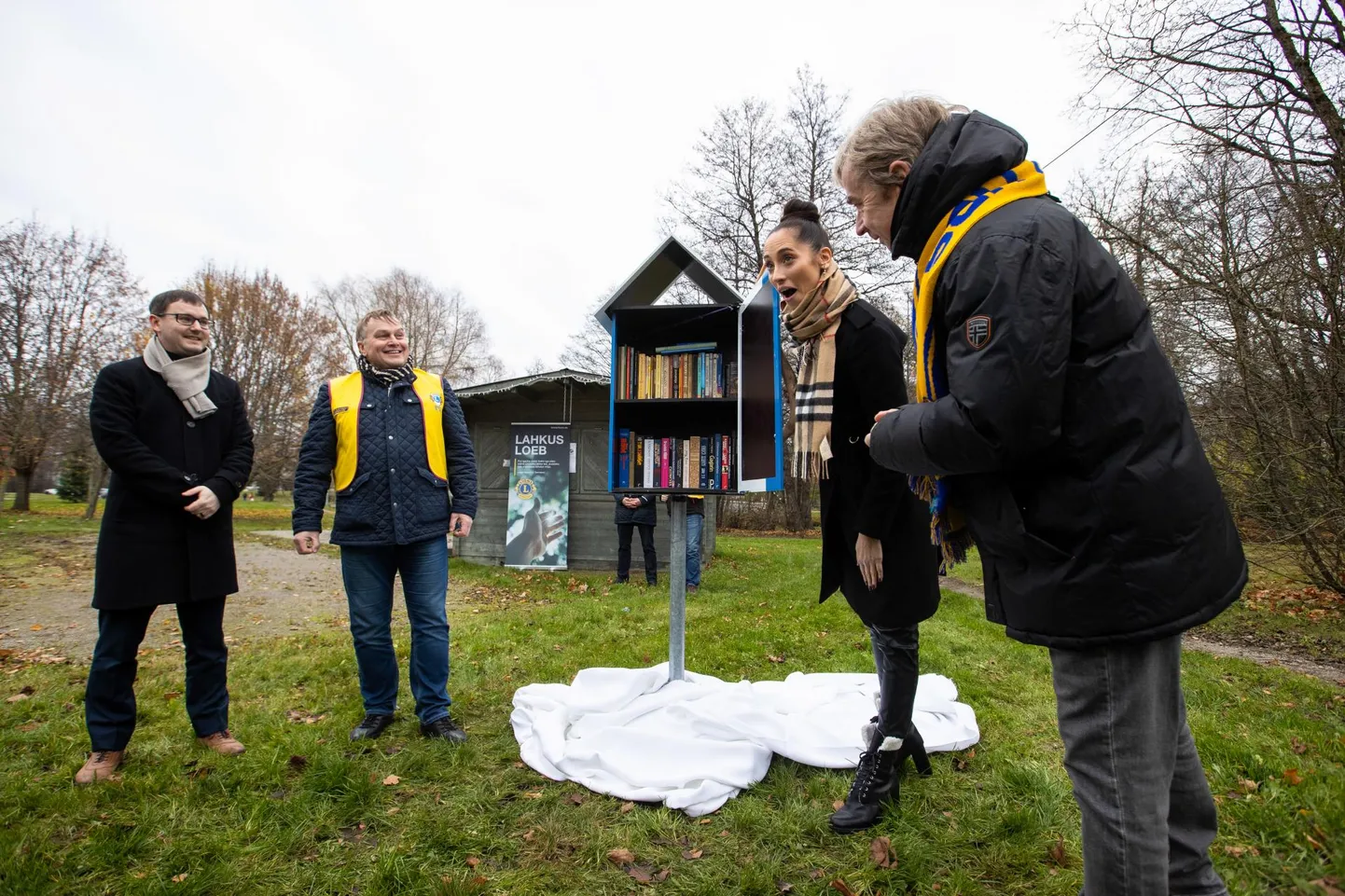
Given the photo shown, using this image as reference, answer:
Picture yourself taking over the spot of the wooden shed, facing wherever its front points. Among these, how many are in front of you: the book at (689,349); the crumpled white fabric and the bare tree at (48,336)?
2

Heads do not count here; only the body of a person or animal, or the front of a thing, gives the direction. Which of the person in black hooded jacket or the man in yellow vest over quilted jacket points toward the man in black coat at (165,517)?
the person in black hooded jacket

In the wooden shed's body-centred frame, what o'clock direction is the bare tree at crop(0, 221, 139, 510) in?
The bare tree is roughly at 4 o'clock from the wooden shed.

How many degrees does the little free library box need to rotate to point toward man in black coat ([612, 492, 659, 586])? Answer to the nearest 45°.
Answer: approximately 180°

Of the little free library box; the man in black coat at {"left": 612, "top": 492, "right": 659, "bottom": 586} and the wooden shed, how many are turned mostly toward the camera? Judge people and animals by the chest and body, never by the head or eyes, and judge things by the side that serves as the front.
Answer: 3

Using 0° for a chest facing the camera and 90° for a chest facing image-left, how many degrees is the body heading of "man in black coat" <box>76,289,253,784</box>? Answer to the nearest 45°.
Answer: approximately 315°

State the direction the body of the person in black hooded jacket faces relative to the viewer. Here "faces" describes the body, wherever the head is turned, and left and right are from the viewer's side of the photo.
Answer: facing to the left of the viewer

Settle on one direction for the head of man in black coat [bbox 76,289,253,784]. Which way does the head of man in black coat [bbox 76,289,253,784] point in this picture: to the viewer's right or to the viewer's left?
to the viewer's right

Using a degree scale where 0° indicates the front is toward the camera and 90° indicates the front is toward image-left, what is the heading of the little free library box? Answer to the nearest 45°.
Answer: approximately 0°

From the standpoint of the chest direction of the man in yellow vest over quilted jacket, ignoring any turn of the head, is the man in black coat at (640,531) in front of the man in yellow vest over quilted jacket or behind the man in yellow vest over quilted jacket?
behind

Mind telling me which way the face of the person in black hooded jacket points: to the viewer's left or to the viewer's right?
to the viewer's left

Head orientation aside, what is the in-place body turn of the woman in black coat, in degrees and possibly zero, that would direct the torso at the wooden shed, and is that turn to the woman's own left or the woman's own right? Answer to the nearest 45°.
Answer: approximately 90° to the woman's own right

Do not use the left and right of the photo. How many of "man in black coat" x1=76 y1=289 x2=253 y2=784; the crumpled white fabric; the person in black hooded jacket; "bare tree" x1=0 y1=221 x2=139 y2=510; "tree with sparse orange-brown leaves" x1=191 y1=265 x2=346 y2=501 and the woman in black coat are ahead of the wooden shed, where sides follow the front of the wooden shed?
4

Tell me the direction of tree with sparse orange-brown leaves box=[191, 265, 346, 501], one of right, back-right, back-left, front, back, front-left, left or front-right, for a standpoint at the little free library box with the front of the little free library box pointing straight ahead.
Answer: back-right
